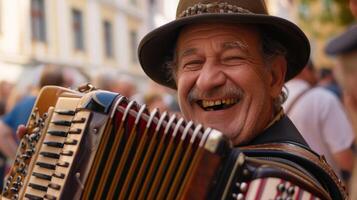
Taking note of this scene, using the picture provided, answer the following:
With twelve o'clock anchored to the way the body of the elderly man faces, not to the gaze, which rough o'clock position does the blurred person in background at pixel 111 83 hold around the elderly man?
The blurred person in background is roughly at 4 o'clock from the elderly man.

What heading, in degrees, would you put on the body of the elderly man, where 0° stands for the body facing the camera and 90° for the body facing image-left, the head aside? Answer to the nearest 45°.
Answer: approximately 45°

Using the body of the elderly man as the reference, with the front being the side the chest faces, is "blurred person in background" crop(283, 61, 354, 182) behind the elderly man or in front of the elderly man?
behind
